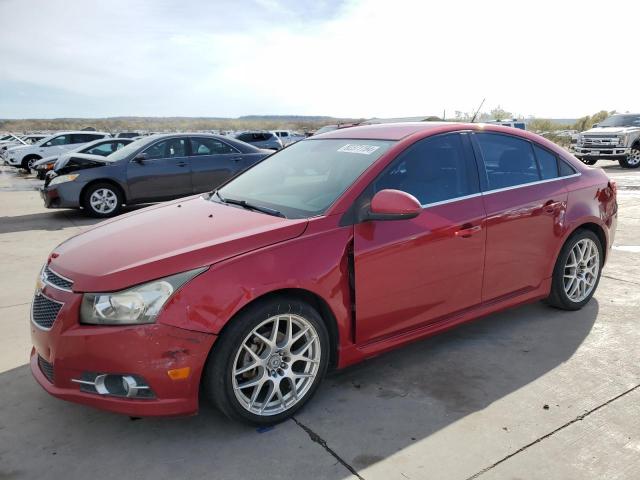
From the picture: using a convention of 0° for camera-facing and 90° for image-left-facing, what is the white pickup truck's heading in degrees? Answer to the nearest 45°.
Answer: approximately 45°

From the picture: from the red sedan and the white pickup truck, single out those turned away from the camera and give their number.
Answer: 0

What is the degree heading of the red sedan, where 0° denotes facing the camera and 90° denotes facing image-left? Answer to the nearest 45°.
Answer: approximately 45°

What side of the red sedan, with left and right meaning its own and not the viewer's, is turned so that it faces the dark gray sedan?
right

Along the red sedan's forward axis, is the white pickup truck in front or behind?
behind

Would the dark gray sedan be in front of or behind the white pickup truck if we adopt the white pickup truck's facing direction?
in front
